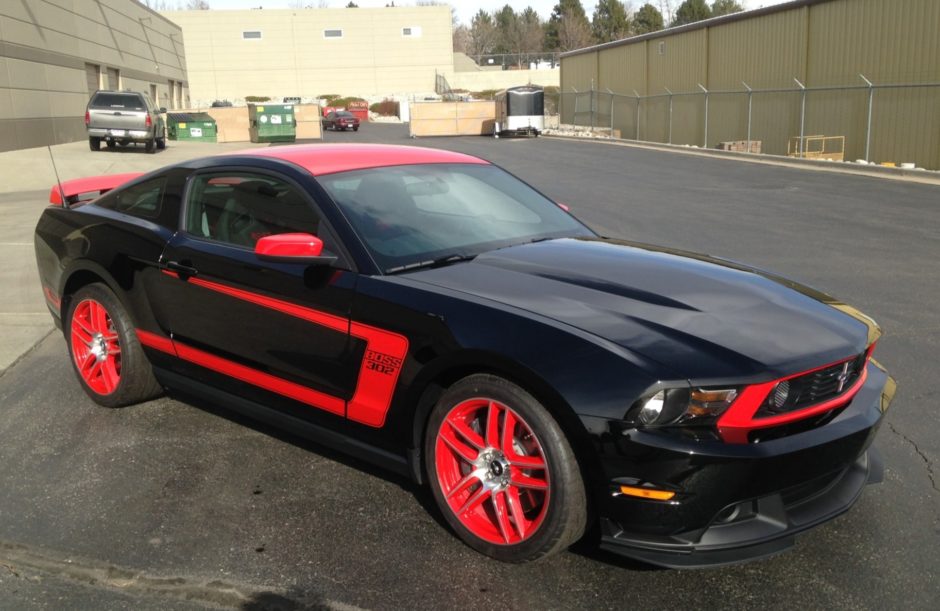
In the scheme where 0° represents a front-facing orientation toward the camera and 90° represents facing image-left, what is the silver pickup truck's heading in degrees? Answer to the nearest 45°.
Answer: approximately 180°

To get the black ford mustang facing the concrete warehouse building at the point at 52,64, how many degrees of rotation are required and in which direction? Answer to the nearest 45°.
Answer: approximately 180°

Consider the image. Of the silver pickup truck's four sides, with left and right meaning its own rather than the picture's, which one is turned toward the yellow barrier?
right

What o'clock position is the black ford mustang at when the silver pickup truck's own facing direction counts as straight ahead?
The black ford mustang is roughly at 6 o'clock from the silver pickup truck.

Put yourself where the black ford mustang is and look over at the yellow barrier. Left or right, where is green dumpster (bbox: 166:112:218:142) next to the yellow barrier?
left

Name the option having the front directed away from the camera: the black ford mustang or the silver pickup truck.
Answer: the silver pickup truck

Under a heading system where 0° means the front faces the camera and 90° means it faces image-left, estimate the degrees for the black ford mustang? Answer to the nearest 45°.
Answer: approximately 315°

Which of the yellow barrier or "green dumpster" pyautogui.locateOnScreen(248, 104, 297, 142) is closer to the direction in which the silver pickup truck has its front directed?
the green dumpster

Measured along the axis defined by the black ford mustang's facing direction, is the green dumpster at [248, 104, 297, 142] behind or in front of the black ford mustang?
behind

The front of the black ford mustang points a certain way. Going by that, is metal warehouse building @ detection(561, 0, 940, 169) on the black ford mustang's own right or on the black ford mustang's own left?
on the black ford mustang's own left

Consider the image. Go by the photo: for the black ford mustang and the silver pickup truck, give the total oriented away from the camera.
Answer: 1
